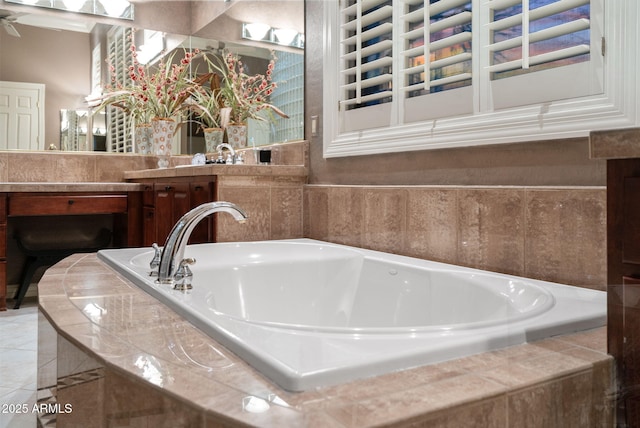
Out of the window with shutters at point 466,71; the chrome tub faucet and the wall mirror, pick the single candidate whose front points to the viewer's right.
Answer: the chrome tub faucet

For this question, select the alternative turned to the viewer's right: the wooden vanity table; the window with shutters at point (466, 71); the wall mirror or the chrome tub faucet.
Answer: the chrome tub faucet

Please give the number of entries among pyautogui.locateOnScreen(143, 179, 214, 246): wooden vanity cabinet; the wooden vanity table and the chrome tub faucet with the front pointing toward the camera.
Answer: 2

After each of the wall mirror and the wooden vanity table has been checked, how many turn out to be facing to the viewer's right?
0

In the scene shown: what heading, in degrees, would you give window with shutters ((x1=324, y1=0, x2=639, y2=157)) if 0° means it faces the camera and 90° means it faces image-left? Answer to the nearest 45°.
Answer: approximately 45°

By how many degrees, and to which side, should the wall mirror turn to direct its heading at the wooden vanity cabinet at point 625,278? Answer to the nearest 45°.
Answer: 0° — it already faces it

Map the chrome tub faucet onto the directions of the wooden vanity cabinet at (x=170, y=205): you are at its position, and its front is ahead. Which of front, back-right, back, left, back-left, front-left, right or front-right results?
front

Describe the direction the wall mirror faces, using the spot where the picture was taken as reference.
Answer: facing the viewer

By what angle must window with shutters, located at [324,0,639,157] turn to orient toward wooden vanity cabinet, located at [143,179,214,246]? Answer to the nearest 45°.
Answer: approximately 90° to its right

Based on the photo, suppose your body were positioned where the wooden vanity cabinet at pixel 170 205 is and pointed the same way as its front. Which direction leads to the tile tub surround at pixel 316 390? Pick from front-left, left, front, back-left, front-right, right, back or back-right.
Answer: front

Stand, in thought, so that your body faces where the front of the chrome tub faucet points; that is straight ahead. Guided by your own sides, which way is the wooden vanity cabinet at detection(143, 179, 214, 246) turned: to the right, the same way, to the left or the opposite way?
to the right

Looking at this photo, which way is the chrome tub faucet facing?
to the viewer's right

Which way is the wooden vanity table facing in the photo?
toward the camera
